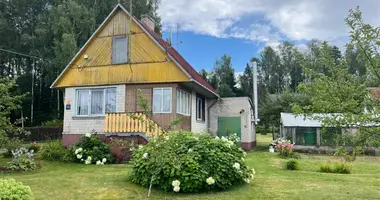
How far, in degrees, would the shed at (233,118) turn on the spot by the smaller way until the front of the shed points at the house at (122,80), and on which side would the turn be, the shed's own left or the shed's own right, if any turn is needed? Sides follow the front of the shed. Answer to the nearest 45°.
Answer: approximately 45° to the shed's own right

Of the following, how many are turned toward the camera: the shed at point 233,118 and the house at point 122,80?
2

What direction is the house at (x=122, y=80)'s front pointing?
toward the camera

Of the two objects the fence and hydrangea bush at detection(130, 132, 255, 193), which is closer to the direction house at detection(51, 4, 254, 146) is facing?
the hydrangea bush

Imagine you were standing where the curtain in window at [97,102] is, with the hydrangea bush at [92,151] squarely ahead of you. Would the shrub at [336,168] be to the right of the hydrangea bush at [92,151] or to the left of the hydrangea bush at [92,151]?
left

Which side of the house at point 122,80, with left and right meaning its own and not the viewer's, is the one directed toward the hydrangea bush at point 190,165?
front

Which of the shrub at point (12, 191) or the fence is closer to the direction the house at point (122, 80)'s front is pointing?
the shrub

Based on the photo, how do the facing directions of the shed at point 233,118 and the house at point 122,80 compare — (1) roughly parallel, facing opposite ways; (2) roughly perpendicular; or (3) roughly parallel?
roughly parallel

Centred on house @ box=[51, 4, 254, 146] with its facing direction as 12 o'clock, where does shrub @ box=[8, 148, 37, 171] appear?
The shrub is roughly at 1 o'clock from the house.

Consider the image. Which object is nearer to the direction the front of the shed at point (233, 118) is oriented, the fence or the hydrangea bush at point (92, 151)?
the hydrangea bush

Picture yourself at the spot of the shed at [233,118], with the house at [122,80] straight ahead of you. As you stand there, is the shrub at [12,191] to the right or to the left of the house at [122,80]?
left

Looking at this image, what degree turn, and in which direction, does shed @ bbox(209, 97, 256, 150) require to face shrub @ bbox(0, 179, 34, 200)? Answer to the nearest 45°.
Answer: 0° — it already faces it

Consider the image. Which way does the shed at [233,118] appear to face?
toward the camera
